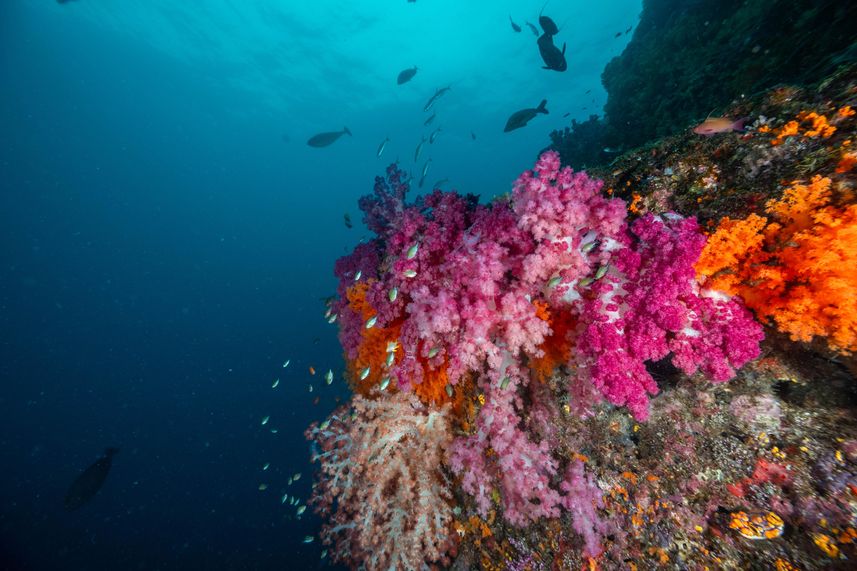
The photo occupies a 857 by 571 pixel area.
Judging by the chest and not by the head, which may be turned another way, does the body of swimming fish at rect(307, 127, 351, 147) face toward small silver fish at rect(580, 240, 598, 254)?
no

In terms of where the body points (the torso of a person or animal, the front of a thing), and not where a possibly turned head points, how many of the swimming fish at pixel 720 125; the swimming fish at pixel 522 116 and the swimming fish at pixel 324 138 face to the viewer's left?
3

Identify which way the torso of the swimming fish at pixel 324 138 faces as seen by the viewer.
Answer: to the viewer's left

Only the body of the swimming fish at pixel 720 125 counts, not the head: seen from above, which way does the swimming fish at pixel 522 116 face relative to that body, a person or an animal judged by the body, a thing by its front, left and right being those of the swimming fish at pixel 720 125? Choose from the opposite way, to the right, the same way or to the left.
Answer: the same way

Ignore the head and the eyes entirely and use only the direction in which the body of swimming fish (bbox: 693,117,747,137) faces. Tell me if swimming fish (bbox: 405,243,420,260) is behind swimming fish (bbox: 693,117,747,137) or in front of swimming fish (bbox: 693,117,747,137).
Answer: in front

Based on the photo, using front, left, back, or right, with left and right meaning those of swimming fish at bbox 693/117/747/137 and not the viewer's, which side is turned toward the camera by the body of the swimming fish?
left

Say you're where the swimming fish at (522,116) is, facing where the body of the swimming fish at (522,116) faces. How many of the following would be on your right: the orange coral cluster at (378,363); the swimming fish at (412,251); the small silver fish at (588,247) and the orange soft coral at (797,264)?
0

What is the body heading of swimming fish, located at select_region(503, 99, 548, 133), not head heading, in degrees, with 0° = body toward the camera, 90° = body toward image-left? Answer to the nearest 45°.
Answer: approximately 90°

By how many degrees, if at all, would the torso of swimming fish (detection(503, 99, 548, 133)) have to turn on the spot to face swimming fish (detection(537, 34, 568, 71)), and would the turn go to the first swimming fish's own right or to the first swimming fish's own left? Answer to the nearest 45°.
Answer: approximately 180°

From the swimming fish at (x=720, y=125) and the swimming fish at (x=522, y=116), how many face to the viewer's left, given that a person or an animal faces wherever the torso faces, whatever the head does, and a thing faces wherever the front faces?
2
